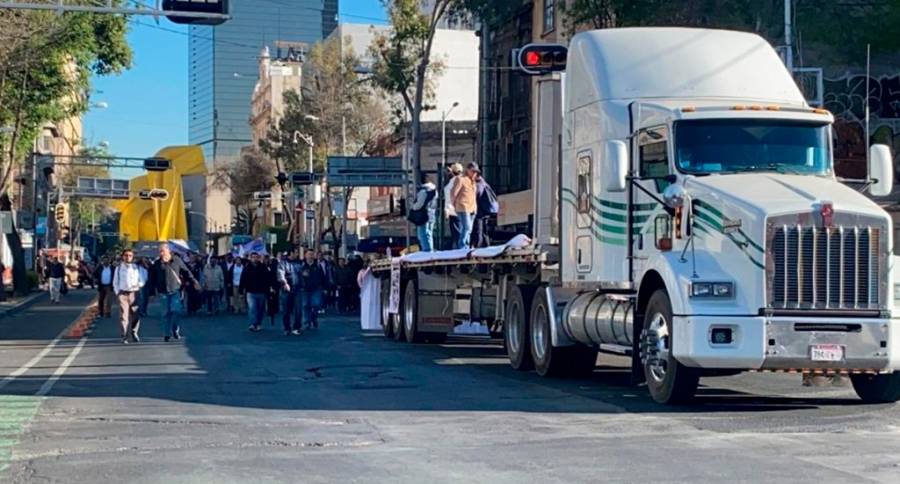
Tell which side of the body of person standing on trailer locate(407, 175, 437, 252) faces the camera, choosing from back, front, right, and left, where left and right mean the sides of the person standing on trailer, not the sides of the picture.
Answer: back

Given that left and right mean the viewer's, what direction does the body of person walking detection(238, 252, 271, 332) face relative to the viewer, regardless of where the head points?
facing the viewer

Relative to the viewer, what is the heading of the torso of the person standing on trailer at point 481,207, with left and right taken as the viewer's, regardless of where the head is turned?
facing to the left of the viewer

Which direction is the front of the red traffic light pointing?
toward the camera

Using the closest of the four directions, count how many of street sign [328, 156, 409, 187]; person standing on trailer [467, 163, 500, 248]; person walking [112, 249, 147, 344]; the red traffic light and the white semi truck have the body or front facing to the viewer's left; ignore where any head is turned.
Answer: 1

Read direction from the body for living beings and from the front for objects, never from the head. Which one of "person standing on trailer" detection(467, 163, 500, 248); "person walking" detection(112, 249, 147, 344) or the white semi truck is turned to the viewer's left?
the person standing on trailer

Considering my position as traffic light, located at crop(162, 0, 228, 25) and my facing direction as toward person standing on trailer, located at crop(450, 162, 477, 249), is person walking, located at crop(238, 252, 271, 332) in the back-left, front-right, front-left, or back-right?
front-left

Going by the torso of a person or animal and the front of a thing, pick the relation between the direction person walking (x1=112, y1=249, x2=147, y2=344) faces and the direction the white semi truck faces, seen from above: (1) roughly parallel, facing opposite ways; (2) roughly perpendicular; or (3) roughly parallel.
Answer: roughly parallel

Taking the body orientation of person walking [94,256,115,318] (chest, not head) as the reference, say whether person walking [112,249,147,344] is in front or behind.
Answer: in front

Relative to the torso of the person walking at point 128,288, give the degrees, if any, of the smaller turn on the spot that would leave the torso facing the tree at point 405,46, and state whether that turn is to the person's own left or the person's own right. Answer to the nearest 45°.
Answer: approximately 135° to the person's own left
